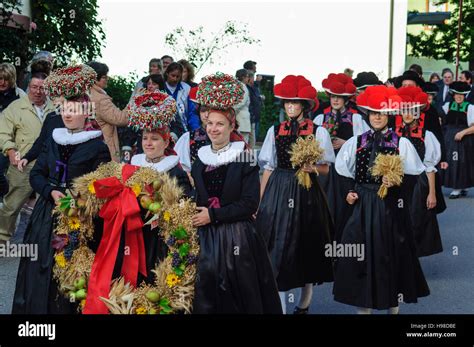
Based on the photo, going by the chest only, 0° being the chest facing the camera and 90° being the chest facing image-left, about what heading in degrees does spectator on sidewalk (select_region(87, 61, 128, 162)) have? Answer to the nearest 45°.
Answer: approximately 270°

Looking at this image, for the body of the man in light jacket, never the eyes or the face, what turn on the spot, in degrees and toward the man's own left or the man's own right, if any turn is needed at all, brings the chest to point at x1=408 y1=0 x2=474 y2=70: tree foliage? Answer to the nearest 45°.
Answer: approximately 90° to the man's own left

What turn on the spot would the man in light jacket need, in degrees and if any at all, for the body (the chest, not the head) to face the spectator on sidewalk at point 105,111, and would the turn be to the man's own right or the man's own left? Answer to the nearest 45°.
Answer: approximately 45° to the man's own left

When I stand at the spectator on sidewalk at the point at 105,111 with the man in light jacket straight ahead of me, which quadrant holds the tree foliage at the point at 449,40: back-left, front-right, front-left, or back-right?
back-right

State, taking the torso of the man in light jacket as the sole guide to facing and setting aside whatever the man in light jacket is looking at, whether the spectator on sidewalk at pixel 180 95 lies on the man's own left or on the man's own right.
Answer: on the man's own left

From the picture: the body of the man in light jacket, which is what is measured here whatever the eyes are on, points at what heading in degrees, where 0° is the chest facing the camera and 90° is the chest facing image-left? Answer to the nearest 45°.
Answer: approximately 315°

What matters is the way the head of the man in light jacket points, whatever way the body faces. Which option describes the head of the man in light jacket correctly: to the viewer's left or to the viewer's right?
to the viewer's right
